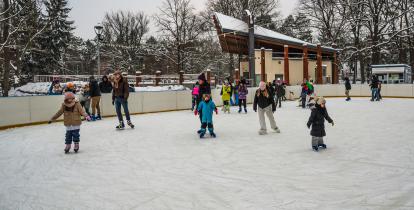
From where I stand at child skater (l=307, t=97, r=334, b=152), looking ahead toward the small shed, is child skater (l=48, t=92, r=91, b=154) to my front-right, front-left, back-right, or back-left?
back-left

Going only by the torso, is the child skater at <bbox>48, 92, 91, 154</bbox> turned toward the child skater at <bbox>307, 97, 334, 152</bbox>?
no

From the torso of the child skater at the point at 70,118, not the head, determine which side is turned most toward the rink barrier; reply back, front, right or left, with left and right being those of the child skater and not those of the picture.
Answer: back

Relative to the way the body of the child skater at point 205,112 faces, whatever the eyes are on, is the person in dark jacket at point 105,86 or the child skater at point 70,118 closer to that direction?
the child skater

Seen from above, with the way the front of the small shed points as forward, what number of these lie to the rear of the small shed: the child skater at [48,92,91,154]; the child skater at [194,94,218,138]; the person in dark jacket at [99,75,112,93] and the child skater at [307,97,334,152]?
0

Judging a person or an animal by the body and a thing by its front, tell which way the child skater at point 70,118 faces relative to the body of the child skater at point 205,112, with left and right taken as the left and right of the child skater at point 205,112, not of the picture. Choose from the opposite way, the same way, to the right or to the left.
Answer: the same way

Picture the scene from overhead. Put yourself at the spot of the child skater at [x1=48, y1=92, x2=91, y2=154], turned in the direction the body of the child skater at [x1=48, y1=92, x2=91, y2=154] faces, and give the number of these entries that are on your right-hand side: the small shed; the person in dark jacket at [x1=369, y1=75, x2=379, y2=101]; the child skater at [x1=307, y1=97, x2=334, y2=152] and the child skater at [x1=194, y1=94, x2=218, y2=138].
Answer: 0

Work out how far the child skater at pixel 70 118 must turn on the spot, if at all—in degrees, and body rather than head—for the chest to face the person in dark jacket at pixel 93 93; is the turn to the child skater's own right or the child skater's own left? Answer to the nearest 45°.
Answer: approximately 180°

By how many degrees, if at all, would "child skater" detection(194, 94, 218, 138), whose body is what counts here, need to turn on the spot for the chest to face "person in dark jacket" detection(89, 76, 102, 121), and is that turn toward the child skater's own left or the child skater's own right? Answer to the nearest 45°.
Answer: approximately 135° to the child skater's own right

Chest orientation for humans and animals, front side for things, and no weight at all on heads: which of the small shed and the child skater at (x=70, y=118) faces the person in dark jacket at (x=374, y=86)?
the small shed

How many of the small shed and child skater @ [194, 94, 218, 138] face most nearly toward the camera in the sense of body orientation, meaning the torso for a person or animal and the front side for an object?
2

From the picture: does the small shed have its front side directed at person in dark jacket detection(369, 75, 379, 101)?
yes
